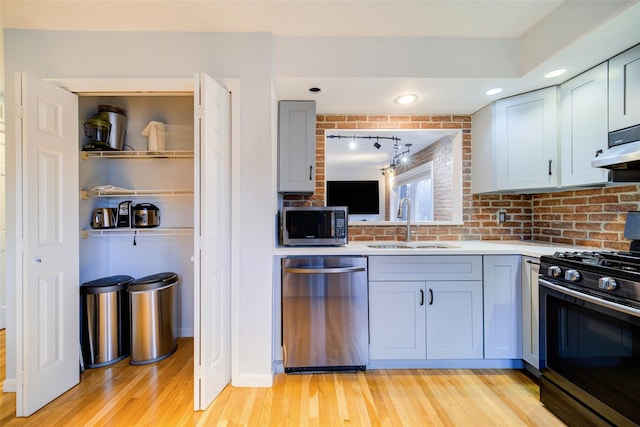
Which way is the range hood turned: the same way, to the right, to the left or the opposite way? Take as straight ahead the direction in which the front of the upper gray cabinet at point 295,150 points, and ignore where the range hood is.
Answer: to the right

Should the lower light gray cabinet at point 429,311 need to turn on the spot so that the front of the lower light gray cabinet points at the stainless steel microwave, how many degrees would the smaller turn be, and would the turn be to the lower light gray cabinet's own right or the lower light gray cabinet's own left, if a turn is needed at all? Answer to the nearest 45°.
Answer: approximately 90° to the lower light gray cabinet's own right

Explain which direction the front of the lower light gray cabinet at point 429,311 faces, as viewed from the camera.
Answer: facing the viewer

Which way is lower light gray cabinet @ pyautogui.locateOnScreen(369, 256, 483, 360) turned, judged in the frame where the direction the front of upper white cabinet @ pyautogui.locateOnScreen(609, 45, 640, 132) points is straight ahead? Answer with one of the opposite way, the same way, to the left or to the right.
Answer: to the left

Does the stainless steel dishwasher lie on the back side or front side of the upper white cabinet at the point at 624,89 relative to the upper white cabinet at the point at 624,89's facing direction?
on the front side

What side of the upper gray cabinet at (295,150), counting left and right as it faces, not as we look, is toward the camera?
front

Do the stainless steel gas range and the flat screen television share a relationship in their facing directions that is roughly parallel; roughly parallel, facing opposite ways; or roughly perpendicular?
roughly perpendicular

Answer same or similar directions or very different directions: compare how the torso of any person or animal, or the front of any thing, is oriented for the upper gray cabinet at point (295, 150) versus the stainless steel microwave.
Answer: same or similar directions

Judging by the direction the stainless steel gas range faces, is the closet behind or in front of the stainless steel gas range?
in front

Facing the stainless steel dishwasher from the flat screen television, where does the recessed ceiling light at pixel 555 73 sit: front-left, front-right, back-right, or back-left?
front-left

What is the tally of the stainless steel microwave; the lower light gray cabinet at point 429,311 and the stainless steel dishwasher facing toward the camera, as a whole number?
3

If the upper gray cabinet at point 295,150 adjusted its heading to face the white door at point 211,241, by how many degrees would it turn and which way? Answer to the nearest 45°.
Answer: approximately 45° to its right

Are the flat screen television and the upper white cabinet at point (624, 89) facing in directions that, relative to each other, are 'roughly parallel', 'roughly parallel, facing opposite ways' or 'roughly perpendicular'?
roughly perpendicular

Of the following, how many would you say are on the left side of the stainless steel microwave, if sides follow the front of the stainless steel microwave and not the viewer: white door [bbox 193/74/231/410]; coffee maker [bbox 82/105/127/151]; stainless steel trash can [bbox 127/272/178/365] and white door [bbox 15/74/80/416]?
0

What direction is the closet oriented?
toward the camera

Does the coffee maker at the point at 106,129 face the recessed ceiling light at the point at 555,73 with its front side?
no

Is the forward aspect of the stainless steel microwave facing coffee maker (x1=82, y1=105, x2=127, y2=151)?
no

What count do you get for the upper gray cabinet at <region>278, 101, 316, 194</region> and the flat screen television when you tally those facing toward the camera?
2

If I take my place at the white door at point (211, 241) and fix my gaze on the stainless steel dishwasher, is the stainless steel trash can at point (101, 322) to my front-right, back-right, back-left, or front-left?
back-left
